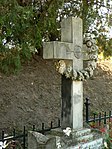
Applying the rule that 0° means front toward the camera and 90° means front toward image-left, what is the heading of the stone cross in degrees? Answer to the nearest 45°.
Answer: approximately 315°
